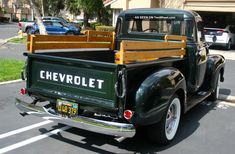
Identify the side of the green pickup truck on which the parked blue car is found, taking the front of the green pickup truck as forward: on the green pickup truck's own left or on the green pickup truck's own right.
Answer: on the green pickup truck's own left

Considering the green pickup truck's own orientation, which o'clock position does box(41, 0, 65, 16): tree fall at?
The tree is roughly at 10 o'clock from the green pickup truck.

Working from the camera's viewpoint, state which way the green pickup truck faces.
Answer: facing away from the viewer and to the right of the viewer
